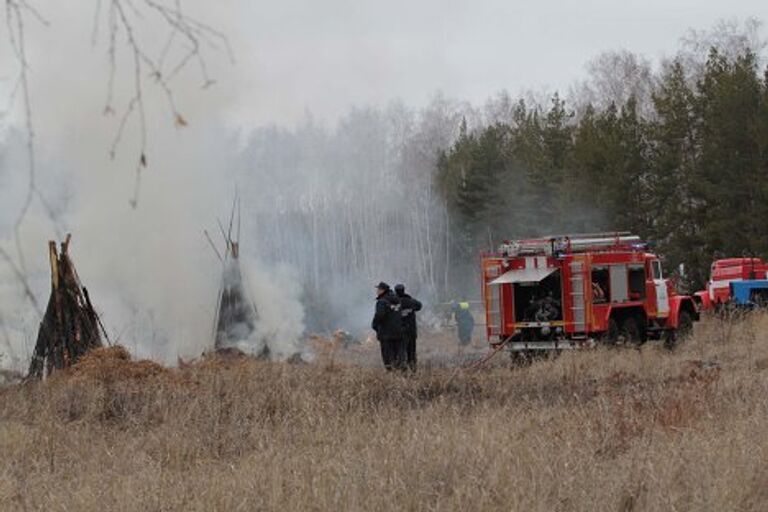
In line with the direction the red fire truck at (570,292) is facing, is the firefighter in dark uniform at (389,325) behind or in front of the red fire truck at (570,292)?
behind

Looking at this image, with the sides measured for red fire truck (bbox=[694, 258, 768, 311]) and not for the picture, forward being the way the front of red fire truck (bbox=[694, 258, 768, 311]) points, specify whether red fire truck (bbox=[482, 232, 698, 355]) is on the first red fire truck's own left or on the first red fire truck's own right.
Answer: on the first red fire truck's own left

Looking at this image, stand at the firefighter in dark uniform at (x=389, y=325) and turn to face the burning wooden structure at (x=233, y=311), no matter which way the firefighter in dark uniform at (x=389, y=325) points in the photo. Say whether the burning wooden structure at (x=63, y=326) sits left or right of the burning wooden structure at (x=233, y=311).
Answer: left

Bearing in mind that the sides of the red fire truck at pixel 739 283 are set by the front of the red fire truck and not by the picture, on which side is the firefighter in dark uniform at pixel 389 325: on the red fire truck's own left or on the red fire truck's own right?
on the red fire truck's own left

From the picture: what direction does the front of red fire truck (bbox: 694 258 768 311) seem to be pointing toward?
to the viewer's left

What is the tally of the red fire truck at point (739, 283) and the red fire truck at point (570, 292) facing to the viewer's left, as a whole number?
1

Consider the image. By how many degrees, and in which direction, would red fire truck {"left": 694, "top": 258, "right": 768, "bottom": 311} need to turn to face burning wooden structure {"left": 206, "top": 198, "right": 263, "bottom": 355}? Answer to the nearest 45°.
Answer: approximately 45° to its left

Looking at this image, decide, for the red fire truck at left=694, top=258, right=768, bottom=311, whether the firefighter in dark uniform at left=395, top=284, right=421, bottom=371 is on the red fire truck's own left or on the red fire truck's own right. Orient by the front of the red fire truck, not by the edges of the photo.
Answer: on the red fire truck's own left

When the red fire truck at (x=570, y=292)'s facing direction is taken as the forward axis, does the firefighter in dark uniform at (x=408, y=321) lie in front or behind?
behind

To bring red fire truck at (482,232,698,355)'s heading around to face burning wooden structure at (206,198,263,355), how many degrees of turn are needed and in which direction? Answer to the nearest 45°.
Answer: approximately 135° to its left

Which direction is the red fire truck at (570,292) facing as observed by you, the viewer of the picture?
facing away from the viewer and to the right of the viewer
